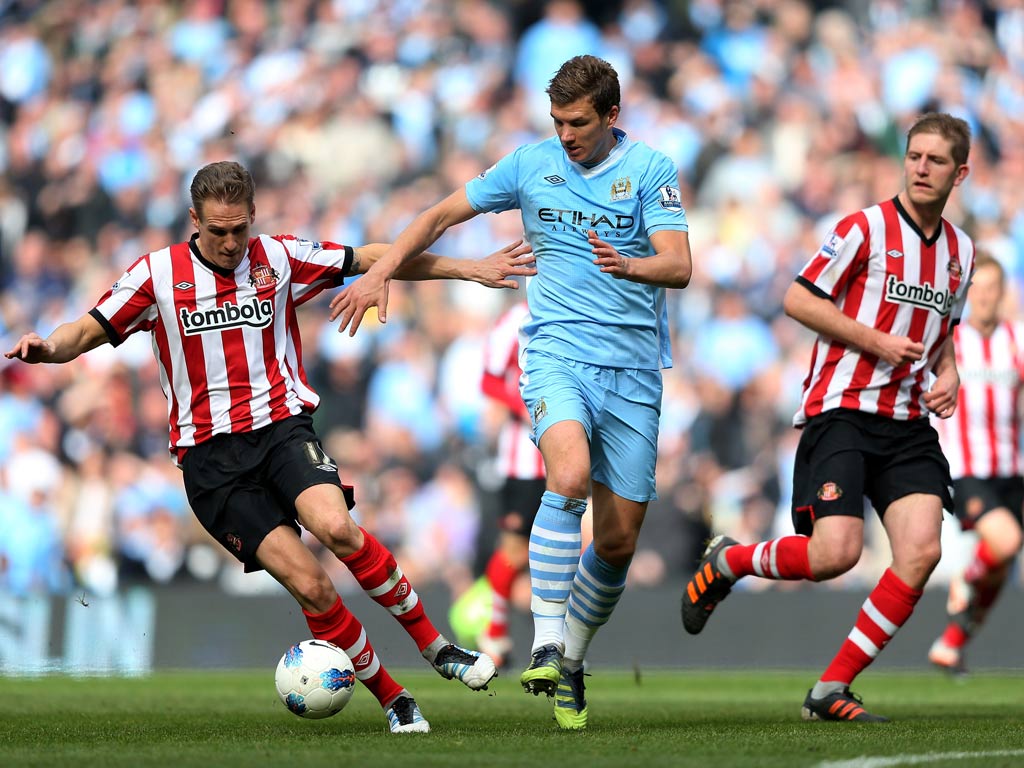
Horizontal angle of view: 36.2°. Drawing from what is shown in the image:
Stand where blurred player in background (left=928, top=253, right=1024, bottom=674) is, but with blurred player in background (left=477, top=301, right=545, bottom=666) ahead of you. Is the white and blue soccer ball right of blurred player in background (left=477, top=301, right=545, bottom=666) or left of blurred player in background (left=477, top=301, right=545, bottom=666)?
left

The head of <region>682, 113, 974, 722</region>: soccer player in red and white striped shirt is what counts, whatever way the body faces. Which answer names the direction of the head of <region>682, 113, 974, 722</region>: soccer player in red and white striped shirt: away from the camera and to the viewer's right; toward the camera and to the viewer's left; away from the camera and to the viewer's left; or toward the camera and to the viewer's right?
toward the camera and to the viewer's left

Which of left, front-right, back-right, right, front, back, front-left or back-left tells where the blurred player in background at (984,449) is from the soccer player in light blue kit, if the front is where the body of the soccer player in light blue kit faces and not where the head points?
back-left

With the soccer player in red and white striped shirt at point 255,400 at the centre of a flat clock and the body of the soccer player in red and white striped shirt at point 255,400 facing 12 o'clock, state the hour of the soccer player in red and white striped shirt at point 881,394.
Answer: the soccer player in red and white striped shirt at point 881,394 is roughly at 9 o'clock from the soccer player in red and white striped shirt at point 255,400.

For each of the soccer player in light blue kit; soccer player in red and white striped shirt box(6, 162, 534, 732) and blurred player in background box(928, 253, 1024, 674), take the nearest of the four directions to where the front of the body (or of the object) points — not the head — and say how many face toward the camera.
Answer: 3

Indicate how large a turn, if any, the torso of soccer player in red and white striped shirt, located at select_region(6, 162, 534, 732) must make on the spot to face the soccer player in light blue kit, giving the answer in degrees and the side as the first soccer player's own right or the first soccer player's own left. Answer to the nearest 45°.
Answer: approximately 90° to the first soccer player's own left

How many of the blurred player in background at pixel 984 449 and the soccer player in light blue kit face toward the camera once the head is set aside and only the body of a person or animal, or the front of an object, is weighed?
2

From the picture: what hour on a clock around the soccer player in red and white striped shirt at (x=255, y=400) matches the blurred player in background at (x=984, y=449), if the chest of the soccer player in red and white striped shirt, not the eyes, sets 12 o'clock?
The blurred player in background is roughly at 8 o'clock from the soccer player in red and white striped shirt.

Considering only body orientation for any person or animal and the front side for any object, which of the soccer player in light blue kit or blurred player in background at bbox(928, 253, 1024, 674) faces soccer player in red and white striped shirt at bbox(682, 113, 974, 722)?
the blurred player in background
